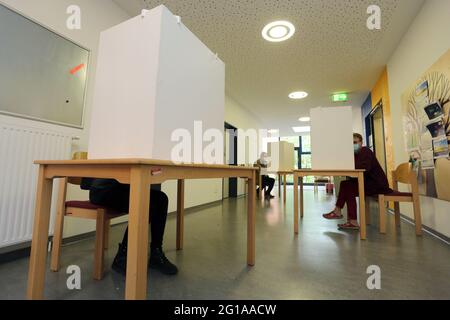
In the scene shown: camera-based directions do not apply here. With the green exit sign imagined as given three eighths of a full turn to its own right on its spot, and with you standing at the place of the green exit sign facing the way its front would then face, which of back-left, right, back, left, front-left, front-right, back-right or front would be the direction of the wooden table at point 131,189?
back-left

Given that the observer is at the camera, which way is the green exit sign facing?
facing the viewer

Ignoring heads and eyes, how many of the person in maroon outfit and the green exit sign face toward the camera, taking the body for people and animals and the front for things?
1

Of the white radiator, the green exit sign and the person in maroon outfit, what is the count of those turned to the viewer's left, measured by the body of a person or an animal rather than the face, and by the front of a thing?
1

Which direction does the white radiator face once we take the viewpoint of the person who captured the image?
facing the viewer and to the right of the viewer

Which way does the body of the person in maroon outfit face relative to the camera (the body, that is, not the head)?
to the viewer's left

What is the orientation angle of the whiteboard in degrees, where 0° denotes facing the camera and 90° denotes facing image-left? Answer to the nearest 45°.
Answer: approximately 315°

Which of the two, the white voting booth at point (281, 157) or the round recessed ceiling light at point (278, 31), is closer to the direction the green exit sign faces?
the round recessed ceiling light

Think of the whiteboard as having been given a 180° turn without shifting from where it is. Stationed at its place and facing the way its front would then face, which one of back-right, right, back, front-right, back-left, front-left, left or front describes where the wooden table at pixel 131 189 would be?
back-left
